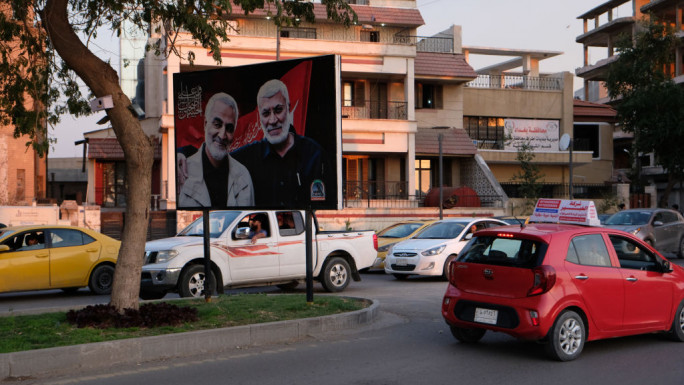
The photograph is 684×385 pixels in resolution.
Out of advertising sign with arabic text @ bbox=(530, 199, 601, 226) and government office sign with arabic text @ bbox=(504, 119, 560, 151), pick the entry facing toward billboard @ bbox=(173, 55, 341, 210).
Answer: government office sign with arabic text @ bbox=(504, 119, 560, 151)

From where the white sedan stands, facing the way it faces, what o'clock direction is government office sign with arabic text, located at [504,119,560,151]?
The government office sign with arabic text is roughly at 5 o'clock from the white sedan.

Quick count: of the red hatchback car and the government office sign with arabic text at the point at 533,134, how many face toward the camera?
1

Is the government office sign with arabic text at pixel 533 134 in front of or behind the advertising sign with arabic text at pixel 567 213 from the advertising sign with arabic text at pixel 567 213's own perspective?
behind

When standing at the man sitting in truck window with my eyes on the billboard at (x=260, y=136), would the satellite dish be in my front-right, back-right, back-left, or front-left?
back-left

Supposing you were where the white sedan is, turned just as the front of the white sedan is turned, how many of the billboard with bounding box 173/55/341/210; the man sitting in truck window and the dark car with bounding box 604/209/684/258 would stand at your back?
1

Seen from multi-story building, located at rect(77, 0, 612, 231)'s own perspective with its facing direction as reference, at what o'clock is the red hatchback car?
The red hatchback car is roughly at 12 o'clock from the multi-story building.

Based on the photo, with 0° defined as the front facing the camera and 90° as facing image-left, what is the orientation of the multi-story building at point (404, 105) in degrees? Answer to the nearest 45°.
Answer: approximately 0°

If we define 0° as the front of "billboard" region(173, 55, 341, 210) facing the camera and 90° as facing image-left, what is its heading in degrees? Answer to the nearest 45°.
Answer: approximately 45°

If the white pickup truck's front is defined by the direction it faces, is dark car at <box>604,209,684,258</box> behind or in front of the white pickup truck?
behind
